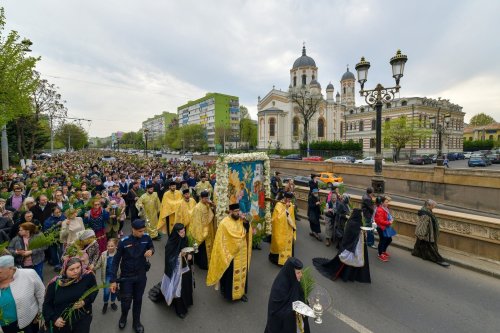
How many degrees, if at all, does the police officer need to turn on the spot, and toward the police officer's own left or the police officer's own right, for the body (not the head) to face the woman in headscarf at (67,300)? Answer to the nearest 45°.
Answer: approximately 45° to the police officer's own right

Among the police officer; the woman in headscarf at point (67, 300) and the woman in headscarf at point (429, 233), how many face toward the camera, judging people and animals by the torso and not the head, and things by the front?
2

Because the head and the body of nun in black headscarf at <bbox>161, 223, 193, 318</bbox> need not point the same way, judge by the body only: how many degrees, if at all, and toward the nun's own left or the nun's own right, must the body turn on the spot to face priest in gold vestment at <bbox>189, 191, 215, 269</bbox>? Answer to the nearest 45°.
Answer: approximately 135° to the nun's own left

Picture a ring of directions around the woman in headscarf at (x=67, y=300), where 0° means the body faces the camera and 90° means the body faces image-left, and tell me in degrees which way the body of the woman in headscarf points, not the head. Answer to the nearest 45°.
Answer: approximately 0°

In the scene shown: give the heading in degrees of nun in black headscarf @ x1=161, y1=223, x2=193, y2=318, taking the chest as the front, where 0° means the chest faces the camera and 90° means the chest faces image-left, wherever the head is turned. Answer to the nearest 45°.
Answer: approximately 315°
